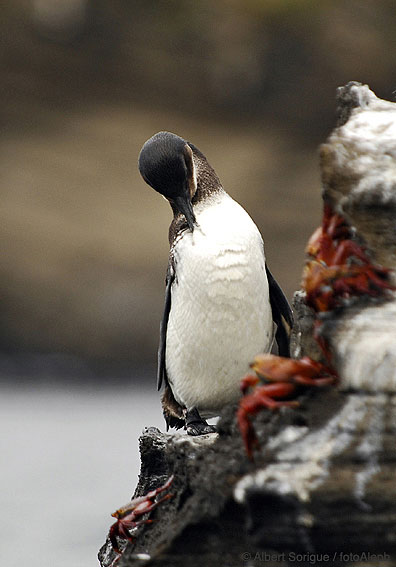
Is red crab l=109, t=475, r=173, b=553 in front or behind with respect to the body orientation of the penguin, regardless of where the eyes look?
in front

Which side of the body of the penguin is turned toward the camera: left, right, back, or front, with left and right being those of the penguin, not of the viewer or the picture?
front

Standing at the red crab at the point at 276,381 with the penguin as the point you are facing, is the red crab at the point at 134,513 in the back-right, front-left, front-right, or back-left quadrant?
front-left

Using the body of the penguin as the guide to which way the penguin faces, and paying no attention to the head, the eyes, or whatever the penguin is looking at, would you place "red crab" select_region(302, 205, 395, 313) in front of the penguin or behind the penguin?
in front
